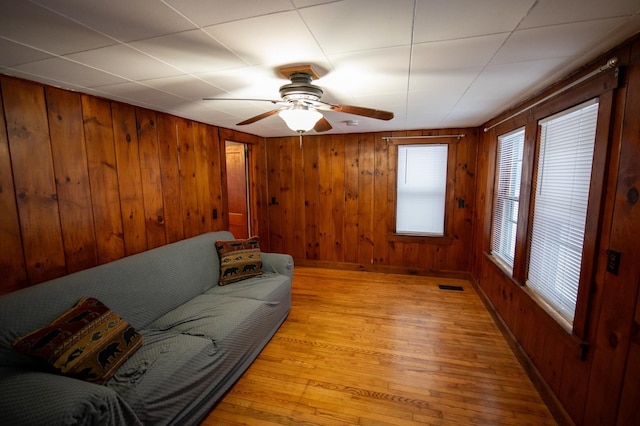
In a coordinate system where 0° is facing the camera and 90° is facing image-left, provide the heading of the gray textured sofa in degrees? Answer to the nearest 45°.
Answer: approximately 315°

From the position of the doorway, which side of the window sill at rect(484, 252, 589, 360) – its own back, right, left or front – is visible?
front

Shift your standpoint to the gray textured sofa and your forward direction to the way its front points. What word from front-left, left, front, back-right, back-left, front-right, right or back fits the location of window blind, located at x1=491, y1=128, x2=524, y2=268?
front-left

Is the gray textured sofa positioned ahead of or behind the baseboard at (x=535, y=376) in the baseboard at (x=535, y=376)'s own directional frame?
ahead

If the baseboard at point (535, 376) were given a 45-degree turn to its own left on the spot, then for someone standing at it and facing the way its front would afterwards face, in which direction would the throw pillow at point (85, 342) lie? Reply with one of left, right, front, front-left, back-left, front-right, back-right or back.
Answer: front

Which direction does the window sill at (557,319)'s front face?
to the viewer's left

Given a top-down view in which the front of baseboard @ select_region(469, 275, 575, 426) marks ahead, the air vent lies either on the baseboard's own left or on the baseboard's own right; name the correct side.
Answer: on the baseboard's own right

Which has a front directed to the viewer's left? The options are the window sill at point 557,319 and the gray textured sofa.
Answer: the window sill

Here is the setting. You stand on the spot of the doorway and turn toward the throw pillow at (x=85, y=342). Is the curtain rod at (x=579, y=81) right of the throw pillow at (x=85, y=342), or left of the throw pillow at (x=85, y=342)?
left

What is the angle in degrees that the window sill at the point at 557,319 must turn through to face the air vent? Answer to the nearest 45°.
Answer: approximately 45° to its right

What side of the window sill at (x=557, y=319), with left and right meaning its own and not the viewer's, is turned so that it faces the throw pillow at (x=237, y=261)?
front

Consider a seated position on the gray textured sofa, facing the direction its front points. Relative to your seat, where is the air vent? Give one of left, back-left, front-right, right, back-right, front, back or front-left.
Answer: front-left

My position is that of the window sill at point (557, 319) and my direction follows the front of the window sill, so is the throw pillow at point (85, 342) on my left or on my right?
on my left

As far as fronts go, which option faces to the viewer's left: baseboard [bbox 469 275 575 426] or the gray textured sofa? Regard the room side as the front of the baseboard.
the baseboard

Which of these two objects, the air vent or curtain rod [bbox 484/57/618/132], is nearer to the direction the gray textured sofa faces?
the curtain rod

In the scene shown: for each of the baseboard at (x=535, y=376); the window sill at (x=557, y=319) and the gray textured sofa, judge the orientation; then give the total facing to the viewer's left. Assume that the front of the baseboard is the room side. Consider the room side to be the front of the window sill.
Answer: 2

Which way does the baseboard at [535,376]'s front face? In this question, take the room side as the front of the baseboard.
to the viewer's left

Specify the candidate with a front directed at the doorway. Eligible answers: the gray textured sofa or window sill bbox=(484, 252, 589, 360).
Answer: the window sill

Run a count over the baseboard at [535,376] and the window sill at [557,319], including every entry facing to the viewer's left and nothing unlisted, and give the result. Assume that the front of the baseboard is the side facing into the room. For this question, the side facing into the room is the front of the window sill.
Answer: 2
